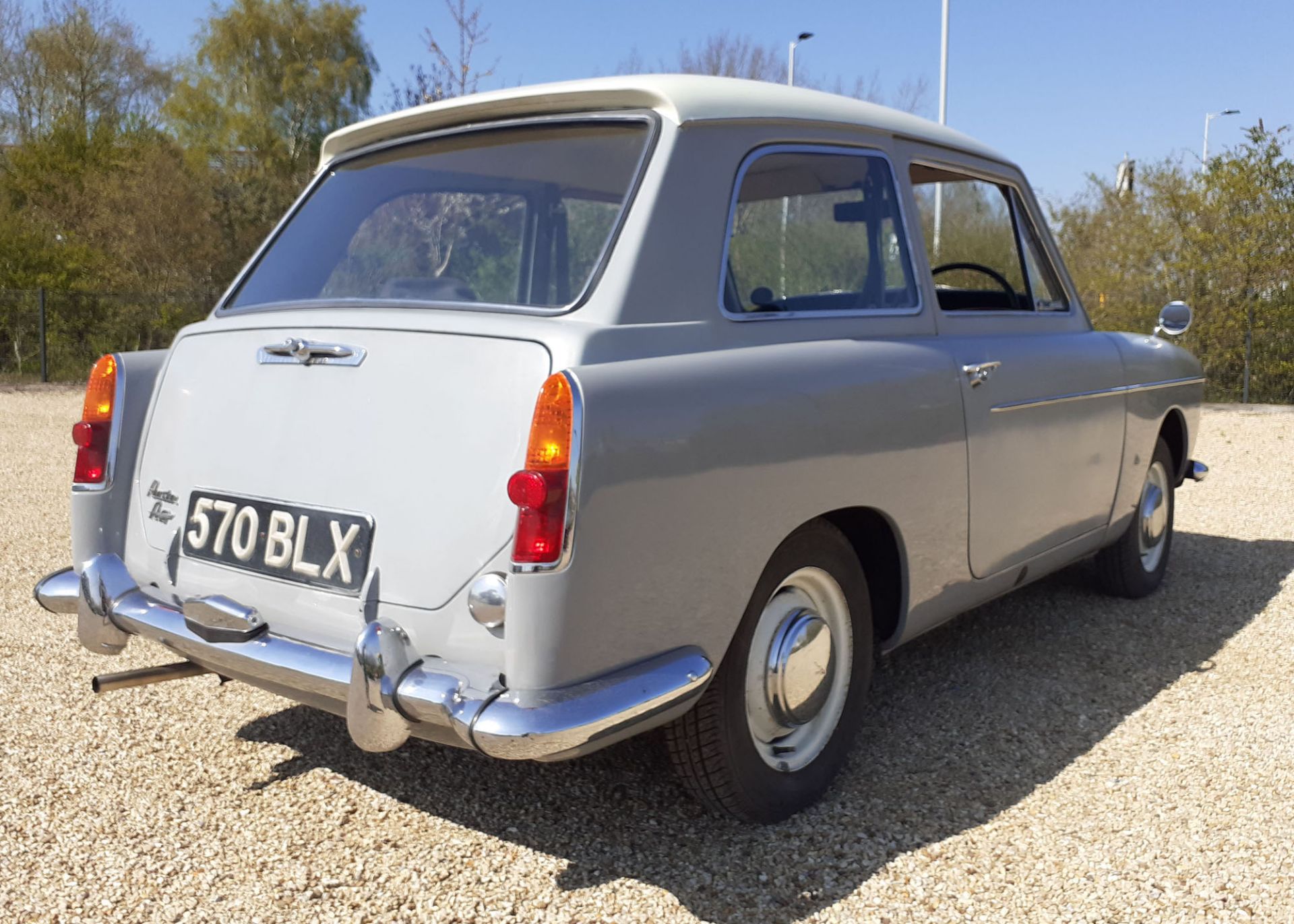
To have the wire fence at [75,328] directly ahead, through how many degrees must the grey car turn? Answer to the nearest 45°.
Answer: approximately 90° to its left

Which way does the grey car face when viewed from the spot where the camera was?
facing away from the viewer and to the right of the viewer
